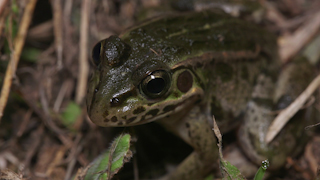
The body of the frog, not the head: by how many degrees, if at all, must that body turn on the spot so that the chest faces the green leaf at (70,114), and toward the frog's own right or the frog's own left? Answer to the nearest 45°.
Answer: approximately 45° to the frog's own right

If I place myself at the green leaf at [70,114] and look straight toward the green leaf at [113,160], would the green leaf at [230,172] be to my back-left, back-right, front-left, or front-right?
front-left

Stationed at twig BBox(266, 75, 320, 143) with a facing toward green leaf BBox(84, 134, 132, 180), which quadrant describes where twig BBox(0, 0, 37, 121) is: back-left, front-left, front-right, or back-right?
front-right

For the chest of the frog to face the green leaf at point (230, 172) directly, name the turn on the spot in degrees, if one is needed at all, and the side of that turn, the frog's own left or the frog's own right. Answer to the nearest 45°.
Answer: approximately 45° to the frog's own left

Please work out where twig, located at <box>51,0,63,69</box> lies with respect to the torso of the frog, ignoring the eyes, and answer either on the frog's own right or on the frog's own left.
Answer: on the frog's own right

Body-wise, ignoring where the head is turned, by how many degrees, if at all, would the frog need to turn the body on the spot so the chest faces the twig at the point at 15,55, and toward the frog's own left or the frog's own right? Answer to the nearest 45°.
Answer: approximately 45° to the frog's own right

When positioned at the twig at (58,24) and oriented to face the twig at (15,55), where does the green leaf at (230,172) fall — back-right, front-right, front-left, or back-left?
front-left
